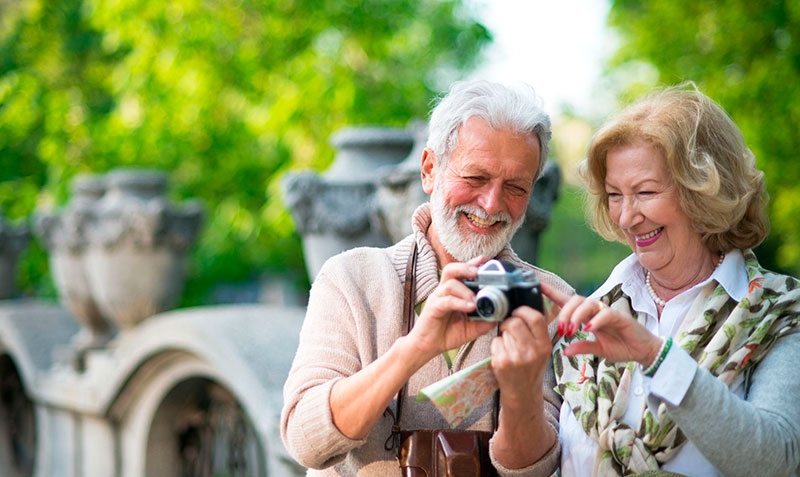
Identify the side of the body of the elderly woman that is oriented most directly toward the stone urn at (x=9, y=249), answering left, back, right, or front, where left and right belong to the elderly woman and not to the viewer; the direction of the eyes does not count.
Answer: right

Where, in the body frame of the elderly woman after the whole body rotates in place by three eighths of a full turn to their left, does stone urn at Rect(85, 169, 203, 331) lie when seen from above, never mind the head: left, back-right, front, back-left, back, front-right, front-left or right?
back-left

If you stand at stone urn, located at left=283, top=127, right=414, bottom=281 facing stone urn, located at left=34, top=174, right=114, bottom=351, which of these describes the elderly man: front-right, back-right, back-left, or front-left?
back-left

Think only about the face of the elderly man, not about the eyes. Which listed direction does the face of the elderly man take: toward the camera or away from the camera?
toward the camera

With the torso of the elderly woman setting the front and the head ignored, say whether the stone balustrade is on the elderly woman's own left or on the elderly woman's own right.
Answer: on the elderly woman's own right

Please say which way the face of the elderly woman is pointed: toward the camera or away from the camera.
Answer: toward the camera

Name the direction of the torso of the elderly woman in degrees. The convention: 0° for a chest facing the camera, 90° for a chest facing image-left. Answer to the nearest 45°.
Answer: approximately 45°

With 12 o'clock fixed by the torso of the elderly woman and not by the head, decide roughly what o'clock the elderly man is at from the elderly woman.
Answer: The elderly man is roughly at 1 o'clock from the elderly woman.

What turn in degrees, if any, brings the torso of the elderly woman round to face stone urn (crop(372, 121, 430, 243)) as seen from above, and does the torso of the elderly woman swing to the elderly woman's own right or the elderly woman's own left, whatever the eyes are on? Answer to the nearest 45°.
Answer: approximately 90° to the elderly woman's own right

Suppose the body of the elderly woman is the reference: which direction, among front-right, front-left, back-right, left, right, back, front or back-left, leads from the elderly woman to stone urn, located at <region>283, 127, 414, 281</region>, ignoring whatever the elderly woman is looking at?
right

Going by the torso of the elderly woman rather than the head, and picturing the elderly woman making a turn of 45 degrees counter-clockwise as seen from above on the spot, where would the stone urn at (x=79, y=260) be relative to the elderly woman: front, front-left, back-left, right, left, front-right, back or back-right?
back-right
